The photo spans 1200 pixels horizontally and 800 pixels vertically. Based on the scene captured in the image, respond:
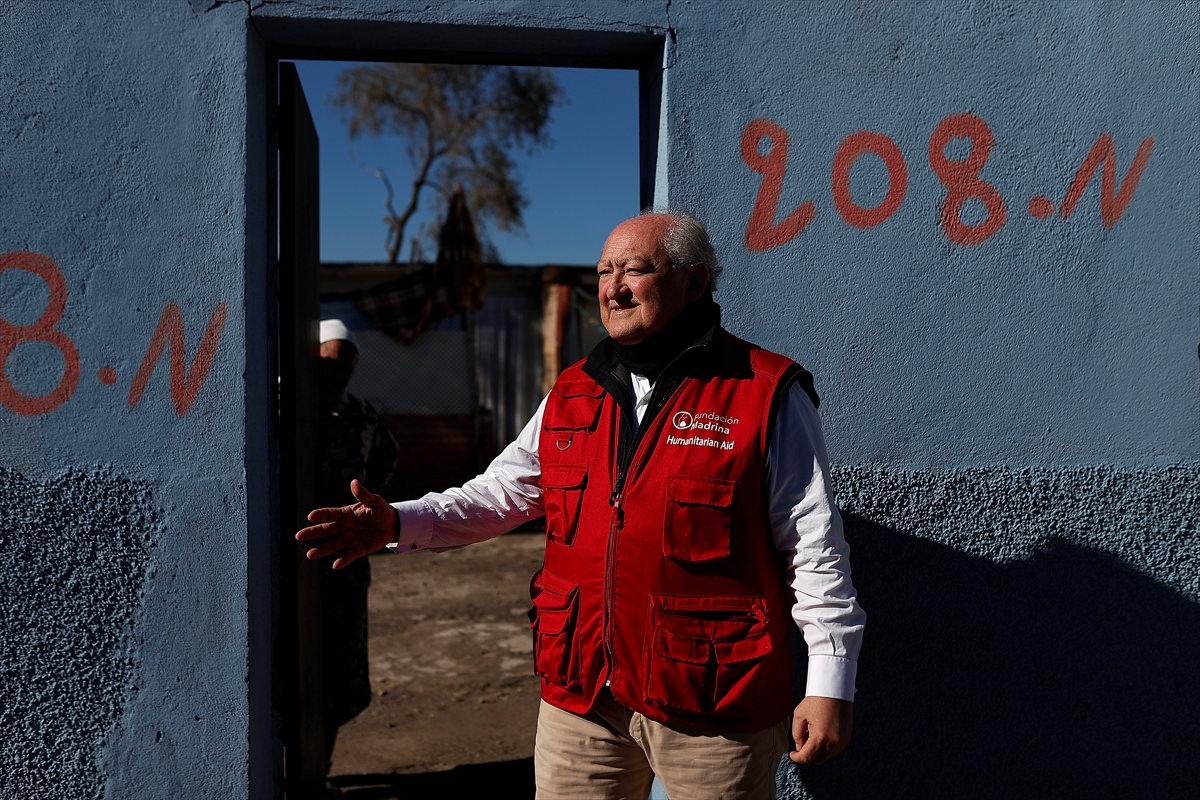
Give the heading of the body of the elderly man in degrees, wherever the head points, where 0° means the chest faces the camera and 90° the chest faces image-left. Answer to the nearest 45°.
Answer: approximately 45°

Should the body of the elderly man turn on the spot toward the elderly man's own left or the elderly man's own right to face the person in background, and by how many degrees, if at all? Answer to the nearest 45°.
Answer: approximately 90° to the elderly man's own right
